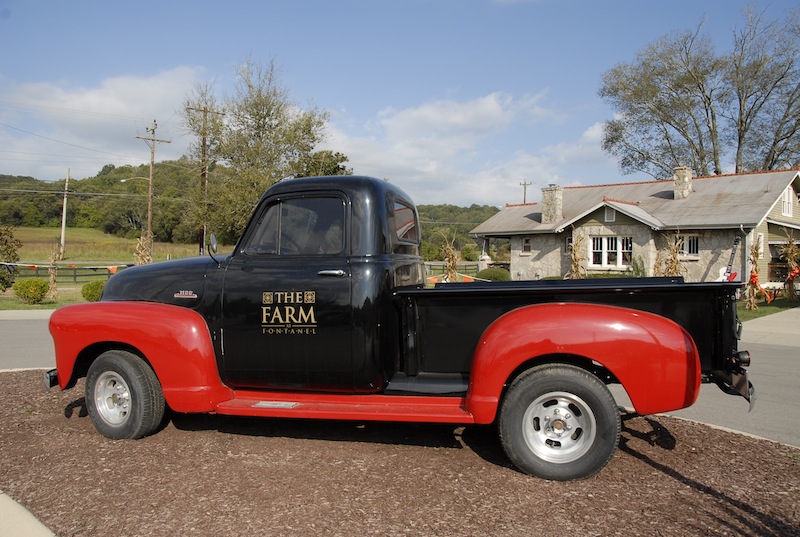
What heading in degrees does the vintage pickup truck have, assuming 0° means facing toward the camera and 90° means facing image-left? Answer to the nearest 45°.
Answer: approximately 90°

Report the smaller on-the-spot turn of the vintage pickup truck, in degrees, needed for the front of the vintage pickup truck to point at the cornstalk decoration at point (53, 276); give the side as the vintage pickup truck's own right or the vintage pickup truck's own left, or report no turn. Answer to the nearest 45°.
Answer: approximately 45° to the vintage pickup truck's own right

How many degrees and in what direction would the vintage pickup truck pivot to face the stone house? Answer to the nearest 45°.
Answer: approximately 135° to its right

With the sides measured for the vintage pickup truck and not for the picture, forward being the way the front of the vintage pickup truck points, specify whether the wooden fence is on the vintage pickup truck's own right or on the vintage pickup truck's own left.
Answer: on the vintage pickup truck's own right

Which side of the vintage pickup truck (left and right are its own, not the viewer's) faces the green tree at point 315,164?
right

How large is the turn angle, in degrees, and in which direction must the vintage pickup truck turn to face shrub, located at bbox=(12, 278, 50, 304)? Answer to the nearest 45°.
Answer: approximately 45° to its right

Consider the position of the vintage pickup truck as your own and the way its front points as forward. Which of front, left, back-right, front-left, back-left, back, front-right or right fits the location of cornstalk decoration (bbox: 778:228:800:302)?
back-right
